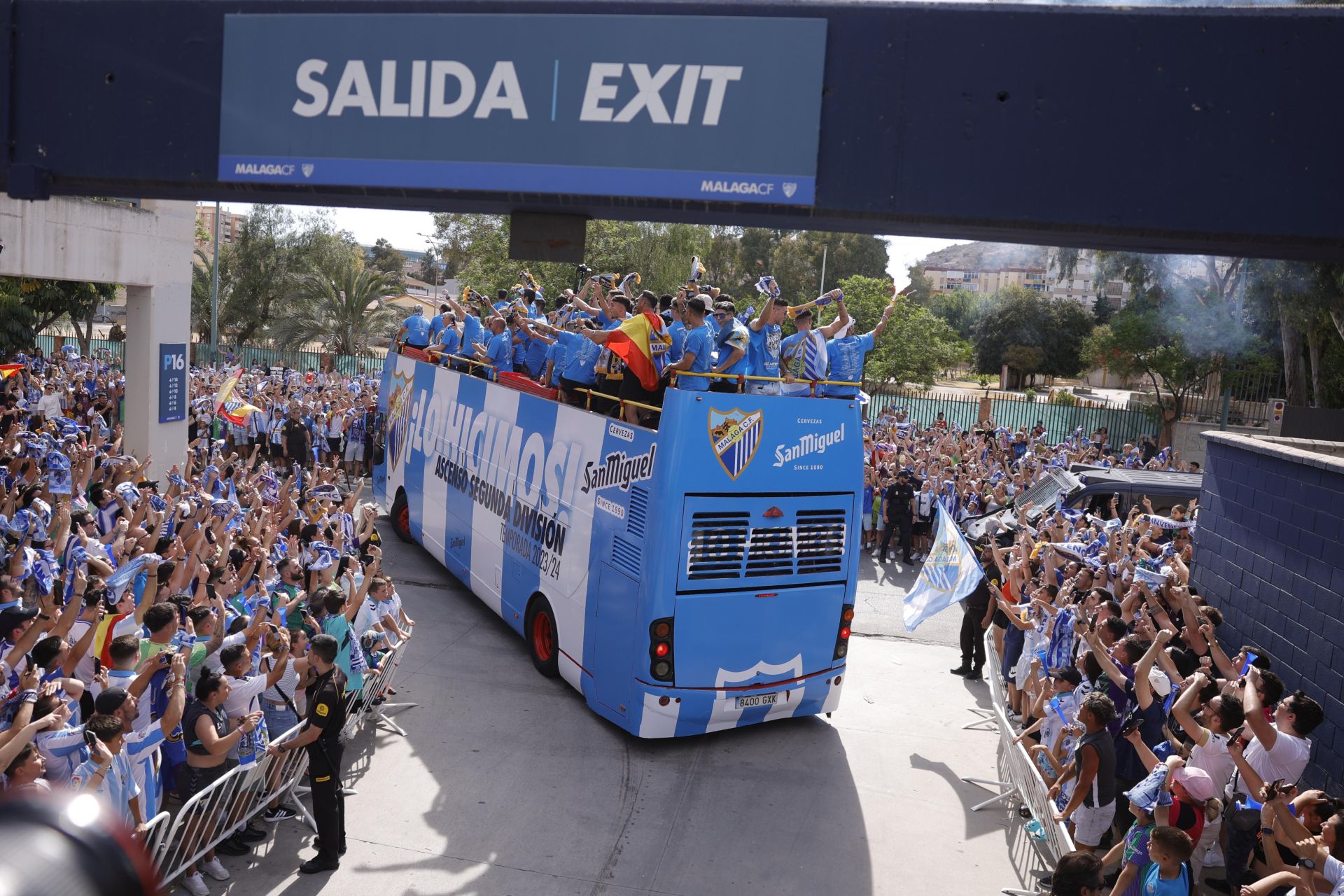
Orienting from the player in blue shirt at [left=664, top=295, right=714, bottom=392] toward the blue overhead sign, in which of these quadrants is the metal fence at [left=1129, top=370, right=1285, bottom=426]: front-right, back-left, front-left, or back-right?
back-left

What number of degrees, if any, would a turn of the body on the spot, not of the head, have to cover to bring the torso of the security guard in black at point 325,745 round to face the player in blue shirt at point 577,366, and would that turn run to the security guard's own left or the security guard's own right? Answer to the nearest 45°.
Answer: approximately 135° to the security guard's own right

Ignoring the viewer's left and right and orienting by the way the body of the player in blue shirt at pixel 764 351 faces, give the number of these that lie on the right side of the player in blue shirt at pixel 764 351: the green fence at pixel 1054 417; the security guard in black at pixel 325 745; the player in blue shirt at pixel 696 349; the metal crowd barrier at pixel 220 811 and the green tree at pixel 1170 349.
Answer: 3

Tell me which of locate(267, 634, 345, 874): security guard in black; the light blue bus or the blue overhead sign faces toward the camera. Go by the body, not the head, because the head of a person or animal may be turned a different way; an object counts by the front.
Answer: the blue overhead sign

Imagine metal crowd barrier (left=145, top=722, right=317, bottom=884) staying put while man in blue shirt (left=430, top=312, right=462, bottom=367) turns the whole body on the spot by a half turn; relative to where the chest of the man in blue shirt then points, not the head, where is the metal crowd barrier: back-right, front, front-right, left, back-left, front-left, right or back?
right

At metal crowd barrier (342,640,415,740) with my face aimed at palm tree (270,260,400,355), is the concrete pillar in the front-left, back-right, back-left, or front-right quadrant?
front-left

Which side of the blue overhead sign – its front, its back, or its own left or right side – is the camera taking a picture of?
front

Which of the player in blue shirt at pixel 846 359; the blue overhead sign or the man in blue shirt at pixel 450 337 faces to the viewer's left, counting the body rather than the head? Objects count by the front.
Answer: the man in blue shirt at pixel 450 337

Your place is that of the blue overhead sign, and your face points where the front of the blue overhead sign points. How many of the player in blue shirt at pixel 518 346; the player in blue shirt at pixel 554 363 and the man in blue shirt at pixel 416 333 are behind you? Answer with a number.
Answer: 3

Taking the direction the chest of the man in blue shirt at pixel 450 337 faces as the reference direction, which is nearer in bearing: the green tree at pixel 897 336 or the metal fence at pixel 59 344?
the metal fence

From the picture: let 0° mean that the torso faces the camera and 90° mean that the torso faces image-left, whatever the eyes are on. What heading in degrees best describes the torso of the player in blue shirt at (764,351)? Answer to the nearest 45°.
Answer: approximately 315°

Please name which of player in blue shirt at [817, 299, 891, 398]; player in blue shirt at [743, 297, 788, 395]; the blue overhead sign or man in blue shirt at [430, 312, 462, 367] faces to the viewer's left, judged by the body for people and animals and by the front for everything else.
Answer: man in blue shirt at [430, 312, 462, 367]

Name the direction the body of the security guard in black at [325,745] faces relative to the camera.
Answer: to the viewer's left

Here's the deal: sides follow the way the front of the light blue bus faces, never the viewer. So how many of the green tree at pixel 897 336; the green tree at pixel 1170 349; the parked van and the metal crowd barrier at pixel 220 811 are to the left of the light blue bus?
1

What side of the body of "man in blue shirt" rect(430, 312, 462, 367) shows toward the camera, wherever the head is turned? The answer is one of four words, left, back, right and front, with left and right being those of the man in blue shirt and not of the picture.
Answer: left

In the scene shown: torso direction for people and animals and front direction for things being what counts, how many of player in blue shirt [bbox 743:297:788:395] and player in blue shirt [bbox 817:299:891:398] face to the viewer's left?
0

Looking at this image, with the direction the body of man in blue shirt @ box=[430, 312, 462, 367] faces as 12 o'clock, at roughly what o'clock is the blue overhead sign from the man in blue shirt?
The blue overhead sign is roughly at 9 o'clock from the man in blue shirt.
